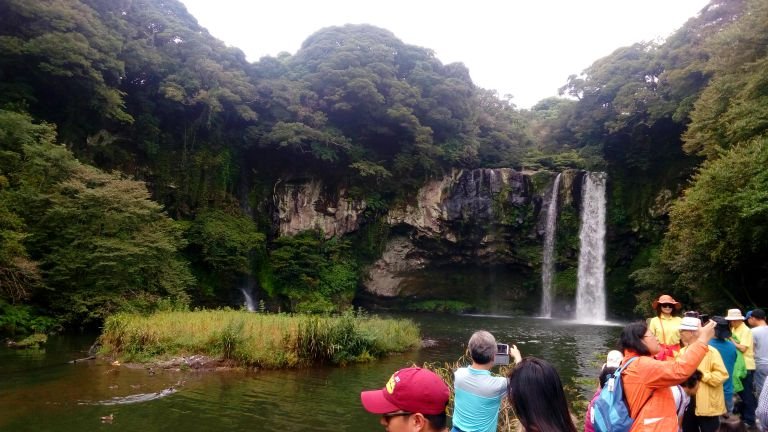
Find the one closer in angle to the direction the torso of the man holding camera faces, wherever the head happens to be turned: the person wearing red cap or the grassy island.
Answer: the grassy island

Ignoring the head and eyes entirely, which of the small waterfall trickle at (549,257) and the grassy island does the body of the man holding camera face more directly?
the small waterfall trickle

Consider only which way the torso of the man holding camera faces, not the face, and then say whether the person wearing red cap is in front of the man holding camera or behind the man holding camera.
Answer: behind

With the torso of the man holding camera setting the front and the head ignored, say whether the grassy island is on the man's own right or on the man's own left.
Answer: on the man's own left

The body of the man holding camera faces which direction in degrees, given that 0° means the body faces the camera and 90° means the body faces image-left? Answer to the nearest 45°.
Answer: approximately 225°

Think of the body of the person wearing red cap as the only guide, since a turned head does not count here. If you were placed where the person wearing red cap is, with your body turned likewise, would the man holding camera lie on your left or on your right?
on your right

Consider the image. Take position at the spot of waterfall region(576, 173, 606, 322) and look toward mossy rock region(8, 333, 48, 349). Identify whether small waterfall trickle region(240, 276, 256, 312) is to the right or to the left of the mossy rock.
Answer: right

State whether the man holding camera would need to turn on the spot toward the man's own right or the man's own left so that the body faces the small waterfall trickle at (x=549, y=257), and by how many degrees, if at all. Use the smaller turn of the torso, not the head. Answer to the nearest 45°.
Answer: approximately 45° to the man's own left

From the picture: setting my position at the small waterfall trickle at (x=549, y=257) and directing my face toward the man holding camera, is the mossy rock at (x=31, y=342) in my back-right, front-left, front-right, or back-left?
front-right
